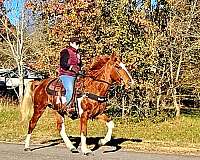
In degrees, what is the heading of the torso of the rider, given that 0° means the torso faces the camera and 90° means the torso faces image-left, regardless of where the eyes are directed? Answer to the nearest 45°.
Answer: approximately 315°

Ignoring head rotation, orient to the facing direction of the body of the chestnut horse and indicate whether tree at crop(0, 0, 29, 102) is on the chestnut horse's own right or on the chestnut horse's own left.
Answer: on the chestnut horse's own left

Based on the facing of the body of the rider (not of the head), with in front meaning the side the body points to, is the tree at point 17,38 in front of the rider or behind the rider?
behind

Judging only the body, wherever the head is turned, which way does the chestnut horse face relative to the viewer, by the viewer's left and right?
facing to the right of the viewer
